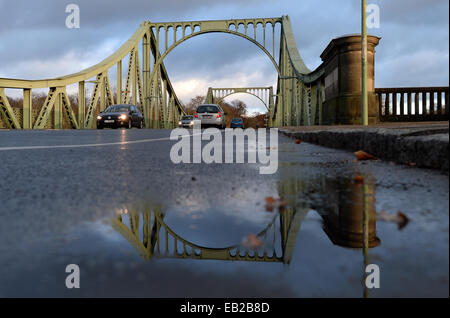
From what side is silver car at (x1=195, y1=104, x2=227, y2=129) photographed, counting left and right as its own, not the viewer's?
back

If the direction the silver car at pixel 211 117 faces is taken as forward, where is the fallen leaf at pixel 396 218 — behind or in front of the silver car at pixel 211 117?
behind

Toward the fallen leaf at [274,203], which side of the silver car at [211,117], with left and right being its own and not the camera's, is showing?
back

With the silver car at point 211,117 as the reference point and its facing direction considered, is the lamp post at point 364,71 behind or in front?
behind

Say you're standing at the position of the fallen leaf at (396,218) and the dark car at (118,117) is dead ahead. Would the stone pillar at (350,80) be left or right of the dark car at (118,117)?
right

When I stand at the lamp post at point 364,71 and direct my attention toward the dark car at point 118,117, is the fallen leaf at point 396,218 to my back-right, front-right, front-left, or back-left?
back-left

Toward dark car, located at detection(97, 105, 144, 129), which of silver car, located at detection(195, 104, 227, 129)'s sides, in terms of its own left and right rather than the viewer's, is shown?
left
